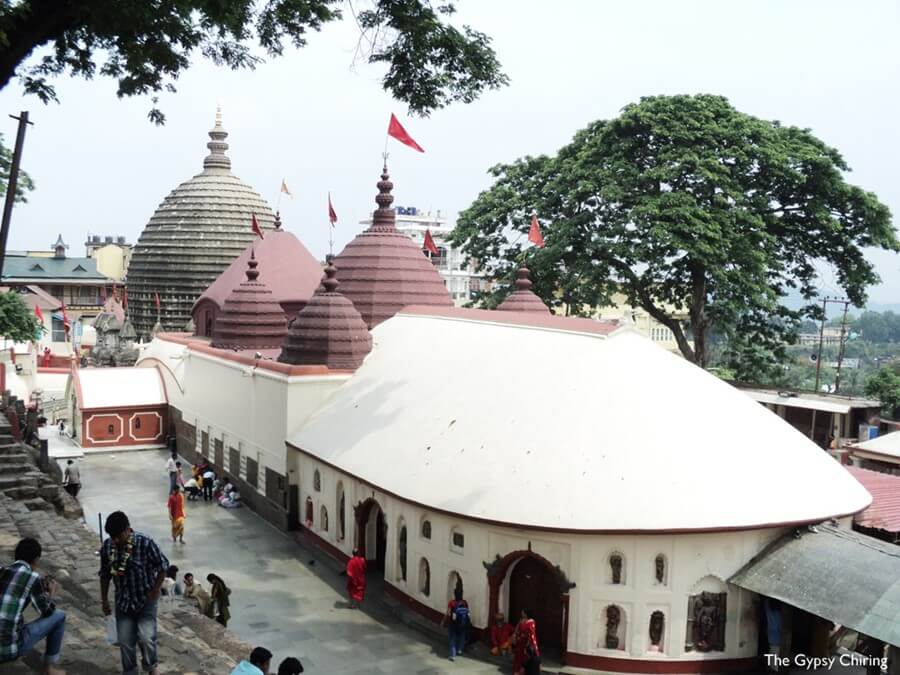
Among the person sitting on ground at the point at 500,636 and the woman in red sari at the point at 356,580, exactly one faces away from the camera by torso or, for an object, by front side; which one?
the woman in red sari

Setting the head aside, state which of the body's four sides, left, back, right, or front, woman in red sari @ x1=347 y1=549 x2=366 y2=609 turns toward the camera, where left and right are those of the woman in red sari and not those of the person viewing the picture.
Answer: back

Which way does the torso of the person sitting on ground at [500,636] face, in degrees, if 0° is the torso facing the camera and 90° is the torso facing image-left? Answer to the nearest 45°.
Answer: approximately 45°

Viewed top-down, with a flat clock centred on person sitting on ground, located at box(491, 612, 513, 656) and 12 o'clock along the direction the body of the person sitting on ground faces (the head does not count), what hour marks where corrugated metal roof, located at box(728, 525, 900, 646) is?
The corrugated metal roof is roughly at 8 o'clock from the person sitting on ground.

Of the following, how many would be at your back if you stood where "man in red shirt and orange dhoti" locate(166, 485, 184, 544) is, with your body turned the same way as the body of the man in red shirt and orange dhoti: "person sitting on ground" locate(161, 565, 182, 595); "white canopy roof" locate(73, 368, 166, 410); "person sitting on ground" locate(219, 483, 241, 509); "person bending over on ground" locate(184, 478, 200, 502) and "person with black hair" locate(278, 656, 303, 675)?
2

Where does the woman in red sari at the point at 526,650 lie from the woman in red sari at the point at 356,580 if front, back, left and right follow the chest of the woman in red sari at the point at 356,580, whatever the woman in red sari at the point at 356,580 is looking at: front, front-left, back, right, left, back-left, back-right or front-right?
back-right

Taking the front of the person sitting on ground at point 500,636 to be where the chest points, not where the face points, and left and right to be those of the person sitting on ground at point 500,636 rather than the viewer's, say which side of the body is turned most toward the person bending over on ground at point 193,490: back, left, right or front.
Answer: right
